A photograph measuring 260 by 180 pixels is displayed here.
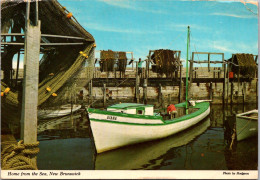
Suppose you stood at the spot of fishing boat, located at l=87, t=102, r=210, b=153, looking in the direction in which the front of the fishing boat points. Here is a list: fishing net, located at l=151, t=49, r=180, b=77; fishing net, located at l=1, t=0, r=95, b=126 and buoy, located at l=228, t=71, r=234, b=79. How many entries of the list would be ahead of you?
1

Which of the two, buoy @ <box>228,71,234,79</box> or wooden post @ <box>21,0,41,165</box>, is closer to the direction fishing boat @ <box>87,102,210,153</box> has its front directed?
the wooden post

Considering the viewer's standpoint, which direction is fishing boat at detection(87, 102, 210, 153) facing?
facing the viewer and to the left of the viewer

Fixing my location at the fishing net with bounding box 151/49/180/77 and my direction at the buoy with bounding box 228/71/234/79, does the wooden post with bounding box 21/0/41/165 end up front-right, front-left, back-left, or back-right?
back-right

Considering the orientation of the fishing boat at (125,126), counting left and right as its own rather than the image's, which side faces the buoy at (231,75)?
back

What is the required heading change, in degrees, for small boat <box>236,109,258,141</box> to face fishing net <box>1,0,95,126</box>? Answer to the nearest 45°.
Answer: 0° — it already faces it

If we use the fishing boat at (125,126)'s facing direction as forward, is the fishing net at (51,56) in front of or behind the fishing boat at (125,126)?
in front
